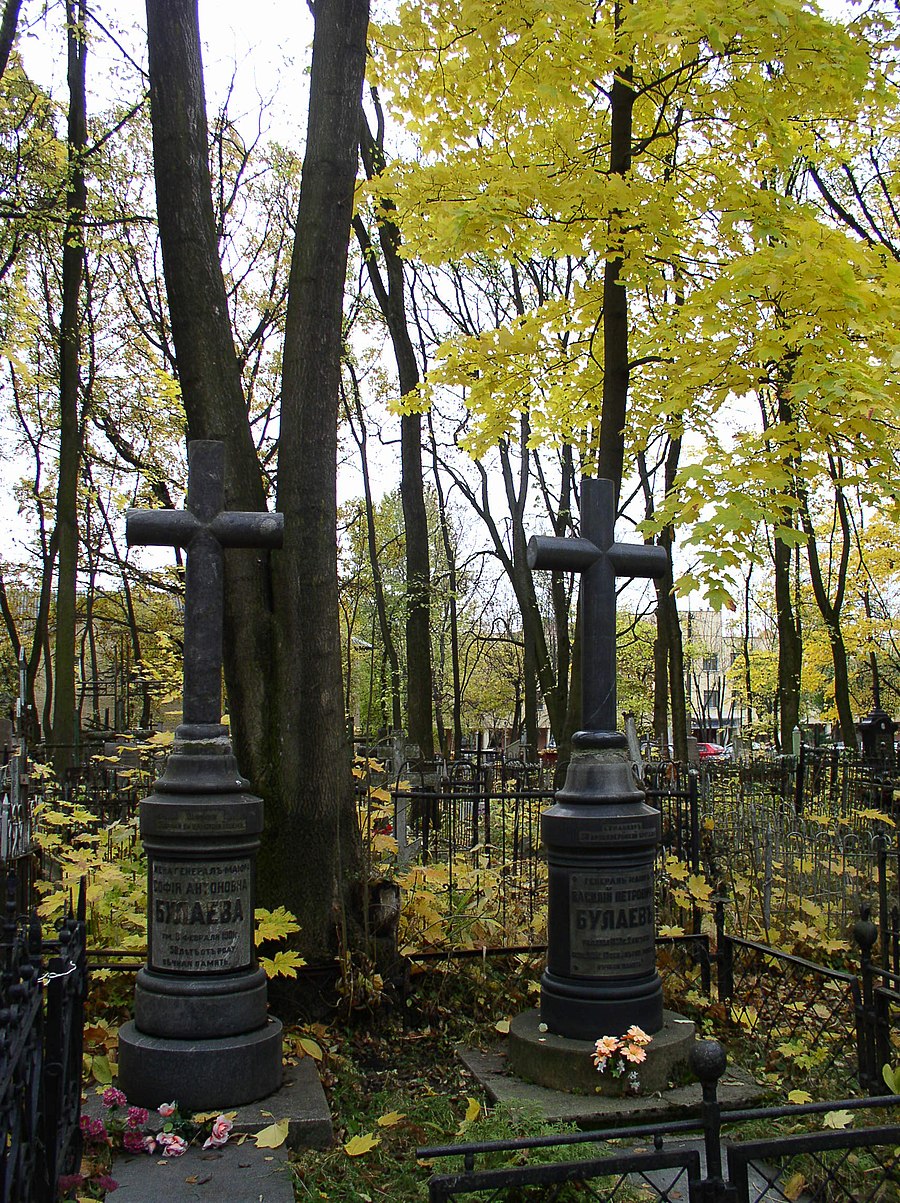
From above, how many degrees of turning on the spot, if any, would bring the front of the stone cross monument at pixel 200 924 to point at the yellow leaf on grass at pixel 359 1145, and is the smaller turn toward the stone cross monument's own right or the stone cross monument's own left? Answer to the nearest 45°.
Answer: approximately 45° to the stone cross monument's own left

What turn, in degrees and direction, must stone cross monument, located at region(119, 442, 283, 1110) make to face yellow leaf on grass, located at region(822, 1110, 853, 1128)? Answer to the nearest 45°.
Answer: approximately 90° to its left

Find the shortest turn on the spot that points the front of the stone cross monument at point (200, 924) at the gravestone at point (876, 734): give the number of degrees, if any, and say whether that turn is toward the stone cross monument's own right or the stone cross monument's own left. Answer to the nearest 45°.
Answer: approximately 135° to the stone cross monument's own left

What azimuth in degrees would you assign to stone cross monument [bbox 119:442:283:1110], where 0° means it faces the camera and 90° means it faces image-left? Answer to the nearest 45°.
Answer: approximately 0°

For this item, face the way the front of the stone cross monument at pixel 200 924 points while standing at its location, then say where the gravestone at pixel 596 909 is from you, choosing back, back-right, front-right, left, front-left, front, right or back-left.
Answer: left
